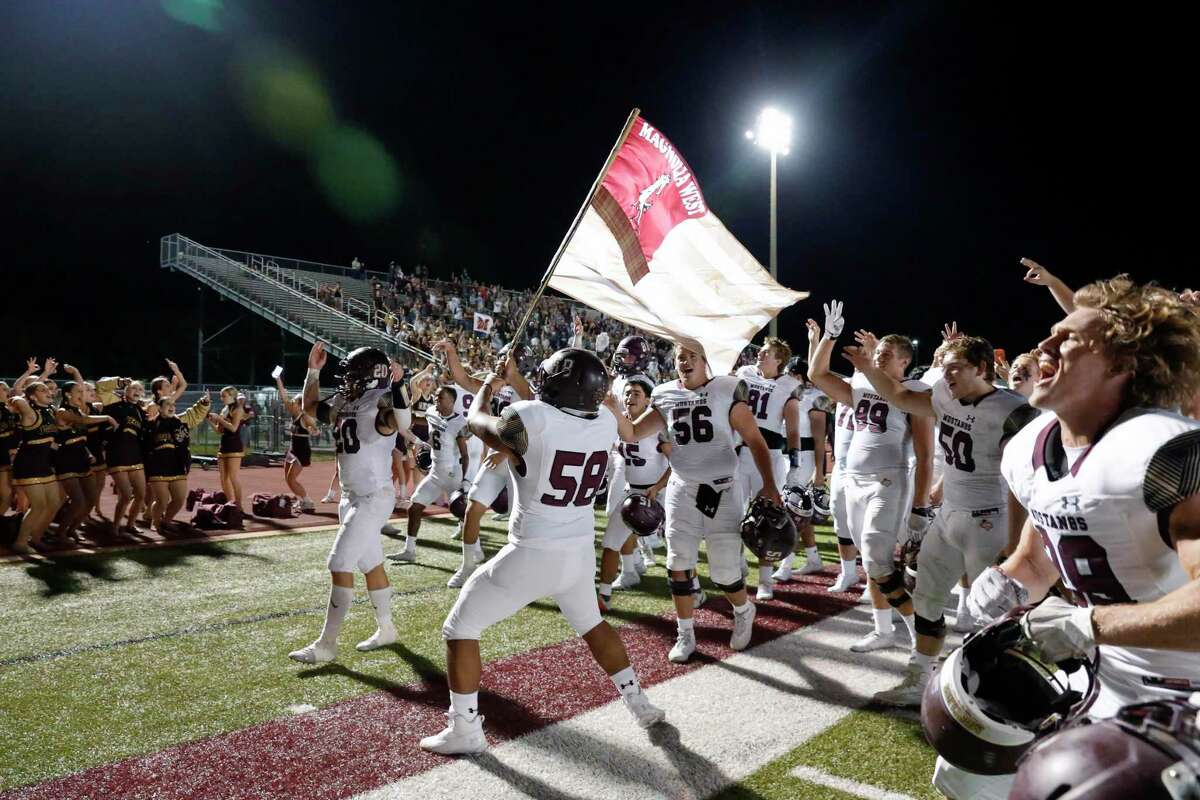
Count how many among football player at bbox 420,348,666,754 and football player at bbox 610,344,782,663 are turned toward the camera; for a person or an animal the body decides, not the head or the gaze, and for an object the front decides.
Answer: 1

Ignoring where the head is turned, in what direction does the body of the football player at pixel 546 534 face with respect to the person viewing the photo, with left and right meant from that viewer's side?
facing away from the viewer and to the left of the viewer

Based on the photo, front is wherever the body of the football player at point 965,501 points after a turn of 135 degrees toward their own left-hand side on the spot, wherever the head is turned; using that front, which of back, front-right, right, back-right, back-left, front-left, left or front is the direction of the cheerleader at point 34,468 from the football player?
back

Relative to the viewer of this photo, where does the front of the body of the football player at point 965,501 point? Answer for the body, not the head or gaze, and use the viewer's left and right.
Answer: facing the viewer and to the left of the viewer

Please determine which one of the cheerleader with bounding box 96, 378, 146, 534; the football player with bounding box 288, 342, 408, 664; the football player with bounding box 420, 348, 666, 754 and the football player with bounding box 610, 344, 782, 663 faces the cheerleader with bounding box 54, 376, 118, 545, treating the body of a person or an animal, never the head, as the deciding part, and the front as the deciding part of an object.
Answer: the football player with bounding box 420, 348, 666, 754

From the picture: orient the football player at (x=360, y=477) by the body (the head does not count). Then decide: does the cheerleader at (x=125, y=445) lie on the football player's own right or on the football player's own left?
on the football player's own right

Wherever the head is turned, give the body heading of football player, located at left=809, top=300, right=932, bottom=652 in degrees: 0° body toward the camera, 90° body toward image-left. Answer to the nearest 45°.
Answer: approximately 45°

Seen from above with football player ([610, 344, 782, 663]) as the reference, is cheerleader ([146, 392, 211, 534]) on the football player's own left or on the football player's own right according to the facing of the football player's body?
on the football player's own right

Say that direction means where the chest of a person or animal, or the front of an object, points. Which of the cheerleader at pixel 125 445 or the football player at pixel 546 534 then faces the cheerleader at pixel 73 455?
the football player

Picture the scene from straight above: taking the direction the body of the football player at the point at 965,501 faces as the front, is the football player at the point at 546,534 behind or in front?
in front

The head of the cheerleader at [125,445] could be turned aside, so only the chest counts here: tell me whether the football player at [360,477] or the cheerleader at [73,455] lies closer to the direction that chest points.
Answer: the football player

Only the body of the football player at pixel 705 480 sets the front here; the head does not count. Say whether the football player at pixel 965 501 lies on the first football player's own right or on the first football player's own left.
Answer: on the first football player's own left

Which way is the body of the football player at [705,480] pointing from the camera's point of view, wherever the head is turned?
toward the camera

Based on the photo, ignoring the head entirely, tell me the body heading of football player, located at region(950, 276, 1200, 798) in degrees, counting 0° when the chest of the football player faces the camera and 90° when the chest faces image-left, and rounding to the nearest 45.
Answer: approximately 45°
